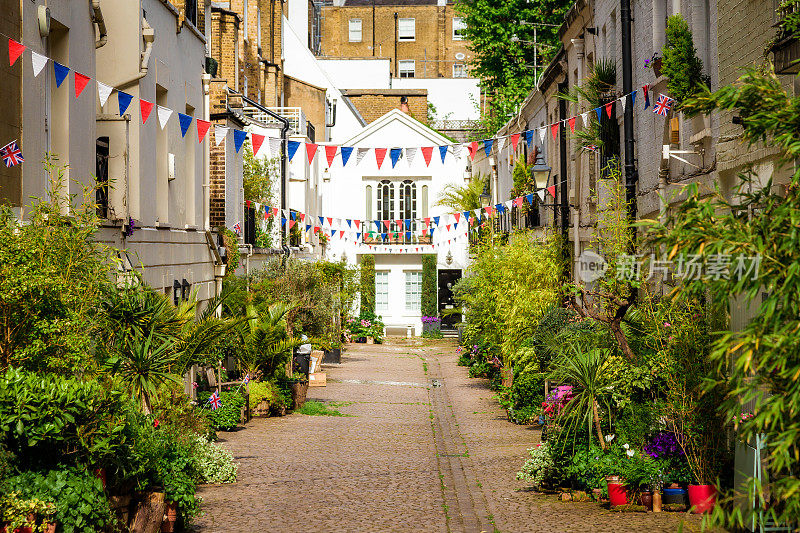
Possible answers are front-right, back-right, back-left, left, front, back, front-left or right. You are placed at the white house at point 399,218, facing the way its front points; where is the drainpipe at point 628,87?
front

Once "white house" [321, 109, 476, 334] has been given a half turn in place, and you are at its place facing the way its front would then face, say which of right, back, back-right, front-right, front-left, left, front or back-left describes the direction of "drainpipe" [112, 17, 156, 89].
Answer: back

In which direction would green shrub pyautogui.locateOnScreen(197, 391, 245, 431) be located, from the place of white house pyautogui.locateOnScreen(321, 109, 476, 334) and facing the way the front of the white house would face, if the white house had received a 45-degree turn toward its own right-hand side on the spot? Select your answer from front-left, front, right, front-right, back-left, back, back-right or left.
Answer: front-left

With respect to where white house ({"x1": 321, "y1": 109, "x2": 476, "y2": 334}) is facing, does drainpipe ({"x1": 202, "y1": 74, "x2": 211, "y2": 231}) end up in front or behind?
in front

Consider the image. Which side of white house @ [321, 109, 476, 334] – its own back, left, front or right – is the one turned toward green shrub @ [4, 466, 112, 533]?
front

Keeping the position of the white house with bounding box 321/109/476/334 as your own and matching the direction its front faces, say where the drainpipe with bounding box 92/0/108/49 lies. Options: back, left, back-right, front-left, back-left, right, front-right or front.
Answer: front

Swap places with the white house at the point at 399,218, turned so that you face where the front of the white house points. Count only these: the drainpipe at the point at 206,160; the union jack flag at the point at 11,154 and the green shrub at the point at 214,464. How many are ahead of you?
3

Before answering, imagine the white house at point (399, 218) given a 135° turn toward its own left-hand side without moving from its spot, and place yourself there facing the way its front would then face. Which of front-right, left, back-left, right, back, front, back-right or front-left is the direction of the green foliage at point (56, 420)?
back-right

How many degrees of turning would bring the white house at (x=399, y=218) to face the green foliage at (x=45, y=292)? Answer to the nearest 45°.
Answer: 0° — it already faces it

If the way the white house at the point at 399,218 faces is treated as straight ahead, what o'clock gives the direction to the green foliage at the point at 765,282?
The green foliage is roughly at 12 o'clock from the white house.

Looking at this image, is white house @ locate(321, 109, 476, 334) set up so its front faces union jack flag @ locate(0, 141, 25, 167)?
yes

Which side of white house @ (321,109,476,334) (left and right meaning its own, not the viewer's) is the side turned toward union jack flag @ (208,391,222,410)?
front

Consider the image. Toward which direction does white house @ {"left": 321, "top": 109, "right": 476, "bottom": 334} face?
toward the camera

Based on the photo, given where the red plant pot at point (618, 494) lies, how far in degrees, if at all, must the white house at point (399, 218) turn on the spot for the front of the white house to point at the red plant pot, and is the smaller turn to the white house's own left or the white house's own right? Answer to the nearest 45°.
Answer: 0° — it already faces it

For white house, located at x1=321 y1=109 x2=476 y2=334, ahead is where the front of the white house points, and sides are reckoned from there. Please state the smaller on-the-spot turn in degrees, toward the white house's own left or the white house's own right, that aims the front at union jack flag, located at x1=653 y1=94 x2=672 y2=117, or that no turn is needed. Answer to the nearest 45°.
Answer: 0° — it already faces it
